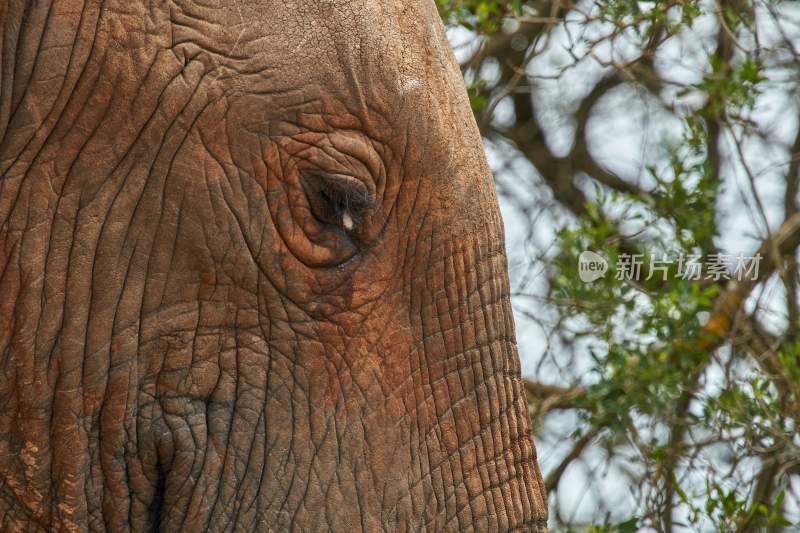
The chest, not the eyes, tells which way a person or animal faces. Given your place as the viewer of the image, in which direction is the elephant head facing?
facing to the right of the viewer
